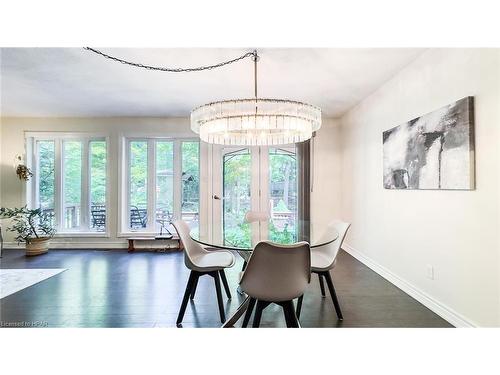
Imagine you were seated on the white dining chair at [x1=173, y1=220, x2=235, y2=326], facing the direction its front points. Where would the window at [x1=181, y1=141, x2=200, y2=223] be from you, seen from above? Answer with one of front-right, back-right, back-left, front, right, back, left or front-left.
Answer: left

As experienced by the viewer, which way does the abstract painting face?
facing the viewer and to the left of the viewer

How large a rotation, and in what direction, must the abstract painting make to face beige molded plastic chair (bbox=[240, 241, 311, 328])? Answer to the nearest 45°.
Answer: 0° — it already faces it

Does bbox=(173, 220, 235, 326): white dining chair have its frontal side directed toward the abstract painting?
yes

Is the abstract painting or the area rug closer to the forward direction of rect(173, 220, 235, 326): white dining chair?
the abstract painting

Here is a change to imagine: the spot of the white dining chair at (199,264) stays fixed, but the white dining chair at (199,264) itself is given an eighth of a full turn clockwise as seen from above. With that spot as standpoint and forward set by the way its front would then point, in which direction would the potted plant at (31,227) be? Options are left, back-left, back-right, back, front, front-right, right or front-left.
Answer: back

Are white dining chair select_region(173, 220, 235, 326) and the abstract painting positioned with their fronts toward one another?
yes

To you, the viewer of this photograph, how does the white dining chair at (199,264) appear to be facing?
facing to the right of the viewer

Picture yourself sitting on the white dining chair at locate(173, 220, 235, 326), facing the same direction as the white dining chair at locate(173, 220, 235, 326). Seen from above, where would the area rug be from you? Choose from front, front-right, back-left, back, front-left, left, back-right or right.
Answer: back-left

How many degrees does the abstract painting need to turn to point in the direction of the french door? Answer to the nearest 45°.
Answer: approximately 90° to its right

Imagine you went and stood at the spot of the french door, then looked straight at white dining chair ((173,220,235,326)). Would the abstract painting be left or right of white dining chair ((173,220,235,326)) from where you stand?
left

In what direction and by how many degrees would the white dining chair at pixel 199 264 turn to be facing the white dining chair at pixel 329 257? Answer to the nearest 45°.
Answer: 0° — it already faces it

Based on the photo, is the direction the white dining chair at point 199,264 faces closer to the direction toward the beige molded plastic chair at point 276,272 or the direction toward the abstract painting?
the abstract painting

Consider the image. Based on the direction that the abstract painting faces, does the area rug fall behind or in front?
in front

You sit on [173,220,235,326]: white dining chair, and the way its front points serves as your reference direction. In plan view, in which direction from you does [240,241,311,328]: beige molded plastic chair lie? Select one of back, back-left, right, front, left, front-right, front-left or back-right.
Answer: front-right

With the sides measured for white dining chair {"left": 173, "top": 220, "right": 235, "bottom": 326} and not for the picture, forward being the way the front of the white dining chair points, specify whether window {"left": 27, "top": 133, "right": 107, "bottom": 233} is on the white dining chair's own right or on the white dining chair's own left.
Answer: on the white dining chair's own left

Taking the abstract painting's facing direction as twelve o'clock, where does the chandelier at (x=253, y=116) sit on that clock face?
The chandelier is roughly at 12 o'clock from the abstract painting.

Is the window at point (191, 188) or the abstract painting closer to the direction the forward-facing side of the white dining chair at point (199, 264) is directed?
the abstract painting

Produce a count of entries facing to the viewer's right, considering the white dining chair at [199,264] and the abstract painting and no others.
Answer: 1

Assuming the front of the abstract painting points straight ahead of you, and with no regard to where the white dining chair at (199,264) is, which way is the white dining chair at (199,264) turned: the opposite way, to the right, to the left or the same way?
the opposite way
